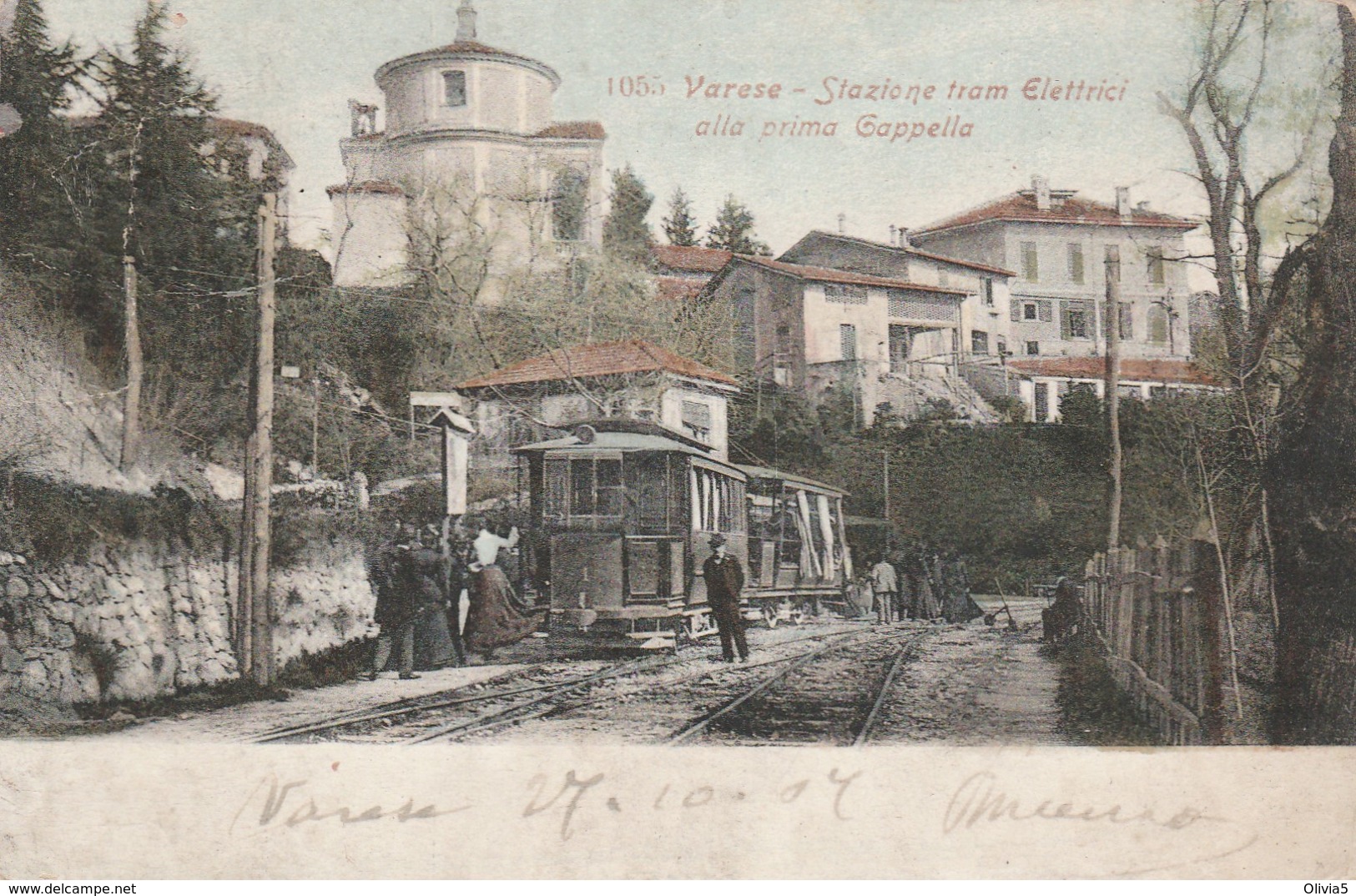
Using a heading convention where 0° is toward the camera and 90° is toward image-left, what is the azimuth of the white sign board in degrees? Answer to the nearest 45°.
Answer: approximately 0°

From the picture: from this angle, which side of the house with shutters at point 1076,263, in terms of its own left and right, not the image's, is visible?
front

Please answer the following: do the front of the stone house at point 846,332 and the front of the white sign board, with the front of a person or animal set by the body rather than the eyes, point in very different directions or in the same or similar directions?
same or similar directions

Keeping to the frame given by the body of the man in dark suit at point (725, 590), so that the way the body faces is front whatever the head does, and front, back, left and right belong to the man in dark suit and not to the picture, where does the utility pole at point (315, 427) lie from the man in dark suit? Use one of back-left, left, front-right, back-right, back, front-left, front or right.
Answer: right

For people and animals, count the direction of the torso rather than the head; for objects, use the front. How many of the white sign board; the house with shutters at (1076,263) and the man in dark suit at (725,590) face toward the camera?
3

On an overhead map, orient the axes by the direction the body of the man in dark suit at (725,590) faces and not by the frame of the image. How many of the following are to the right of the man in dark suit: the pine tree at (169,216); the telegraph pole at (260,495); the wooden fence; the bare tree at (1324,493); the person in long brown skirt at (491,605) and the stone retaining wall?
4

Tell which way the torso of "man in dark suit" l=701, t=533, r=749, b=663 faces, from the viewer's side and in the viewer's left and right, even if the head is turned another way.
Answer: facing the viewer

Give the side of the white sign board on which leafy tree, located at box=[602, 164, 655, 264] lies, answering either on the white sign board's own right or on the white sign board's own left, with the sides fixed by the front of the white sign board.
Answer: on the white sign board's own left

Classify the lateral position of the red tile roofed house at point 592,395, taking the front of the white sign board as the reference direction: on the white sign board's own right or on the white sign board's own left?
on the white sign board's own left

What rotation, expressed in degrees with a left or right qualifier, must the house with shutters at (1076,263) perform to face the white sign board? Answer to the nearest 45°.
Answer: approximately 90° to its right

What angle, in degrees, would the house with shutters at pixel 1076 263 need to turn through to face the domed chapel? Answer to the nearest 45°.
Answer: approximately 90° to its right
